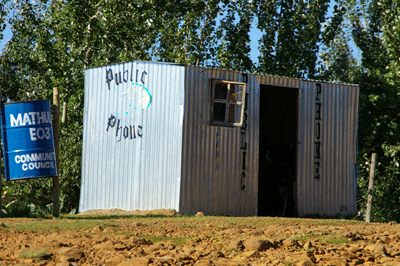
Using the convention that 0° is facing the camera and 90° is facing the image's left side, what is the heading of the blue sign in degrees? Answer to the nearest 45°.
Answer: approximately 315°

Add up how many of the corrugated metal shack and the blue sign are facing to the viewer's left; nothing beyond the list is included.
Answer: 0

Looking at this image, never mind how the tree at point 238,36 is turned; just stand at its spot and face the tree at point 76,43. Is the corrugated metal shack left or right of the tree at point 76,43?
left

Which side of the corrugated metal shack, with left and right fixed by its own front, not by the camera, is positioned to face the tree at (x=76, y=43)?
back

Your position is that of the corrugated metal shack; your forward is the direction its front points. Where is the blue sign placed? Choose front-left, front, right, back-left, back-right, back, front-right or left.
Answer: right

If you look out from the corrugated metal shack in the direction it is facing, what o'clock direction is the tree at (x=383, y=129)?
The tree is roughly at 9 o'clock from the corrugated metal shack.

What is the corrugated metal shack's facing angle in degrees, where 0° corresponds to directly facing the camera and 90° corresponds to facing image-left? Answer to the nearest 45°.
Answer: approximately 315°

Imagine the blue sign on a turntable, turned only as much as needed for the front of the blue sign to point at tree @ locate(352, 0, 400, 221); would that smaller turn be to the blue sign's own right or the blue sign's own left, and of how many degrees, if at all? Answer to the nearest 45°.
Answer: approximately 90° to the blue sign's own left

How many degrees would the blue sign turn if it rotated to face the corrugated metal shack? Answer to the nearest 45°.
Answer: approximately 45° to its left
